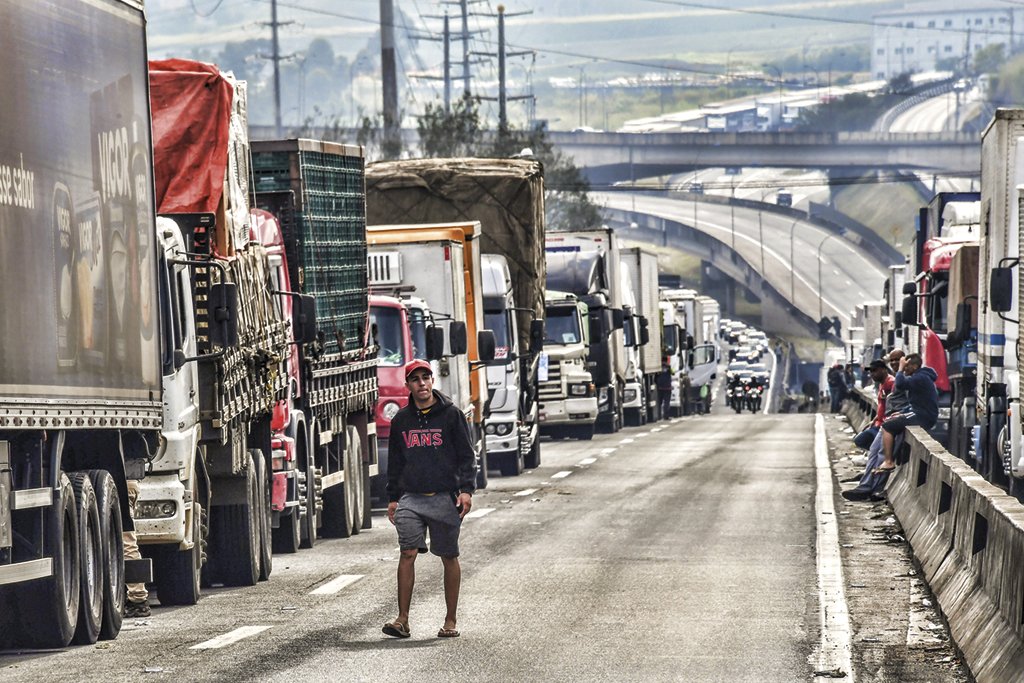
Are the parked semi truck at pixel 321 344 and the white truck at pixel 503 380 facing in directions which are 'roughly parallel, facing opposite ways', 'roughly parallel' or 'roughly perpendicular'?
roughly parallel

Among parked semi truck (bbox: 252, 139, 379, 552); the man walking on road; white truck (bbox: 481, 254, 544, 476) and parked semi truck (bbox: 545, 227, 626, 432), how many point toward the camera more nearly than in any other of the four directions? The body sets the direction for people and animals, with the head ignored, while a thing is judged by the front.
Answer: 4

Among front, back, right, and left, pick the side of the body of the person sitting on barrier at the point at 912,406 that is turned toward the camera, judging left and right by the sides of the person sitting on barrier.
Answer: left

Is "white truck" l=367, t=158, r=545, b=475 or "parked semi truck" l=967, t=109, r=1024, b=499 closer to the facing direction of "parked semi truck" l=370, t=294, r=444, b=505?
the parked semi truck

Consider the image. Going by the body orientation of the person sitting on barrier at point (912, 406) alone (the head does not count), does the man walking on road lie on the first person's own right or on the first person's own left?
on the first person's own left

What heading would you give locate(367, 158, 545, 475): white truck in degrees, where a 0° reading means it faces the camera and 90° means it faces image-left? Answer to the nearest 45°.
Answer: approximately 0°

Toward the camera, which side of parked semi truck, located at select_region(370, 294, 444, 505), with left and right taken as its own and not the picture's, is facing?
front

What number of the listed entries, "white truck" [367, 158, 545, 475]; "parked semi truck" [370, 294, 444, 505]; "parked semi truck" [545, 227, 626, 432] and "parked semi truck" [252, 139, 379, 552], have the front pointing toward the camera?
4

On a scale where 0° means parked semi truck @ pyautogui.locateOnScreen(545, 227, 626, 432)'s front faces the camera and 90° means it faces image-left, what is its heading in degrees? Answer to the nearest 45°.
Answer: approximately 0°

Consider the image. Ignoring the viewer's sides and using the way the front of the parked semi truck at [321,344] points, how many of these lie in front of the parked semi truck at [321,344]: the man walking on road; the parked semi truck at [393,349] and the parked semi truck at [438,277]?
1

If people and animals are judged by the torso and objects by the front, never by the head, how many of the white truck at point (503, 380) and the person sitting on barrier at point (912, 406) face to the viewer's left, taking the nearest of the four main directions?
1

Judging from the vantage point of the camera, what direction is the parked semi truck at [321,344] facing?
facing the viewer
